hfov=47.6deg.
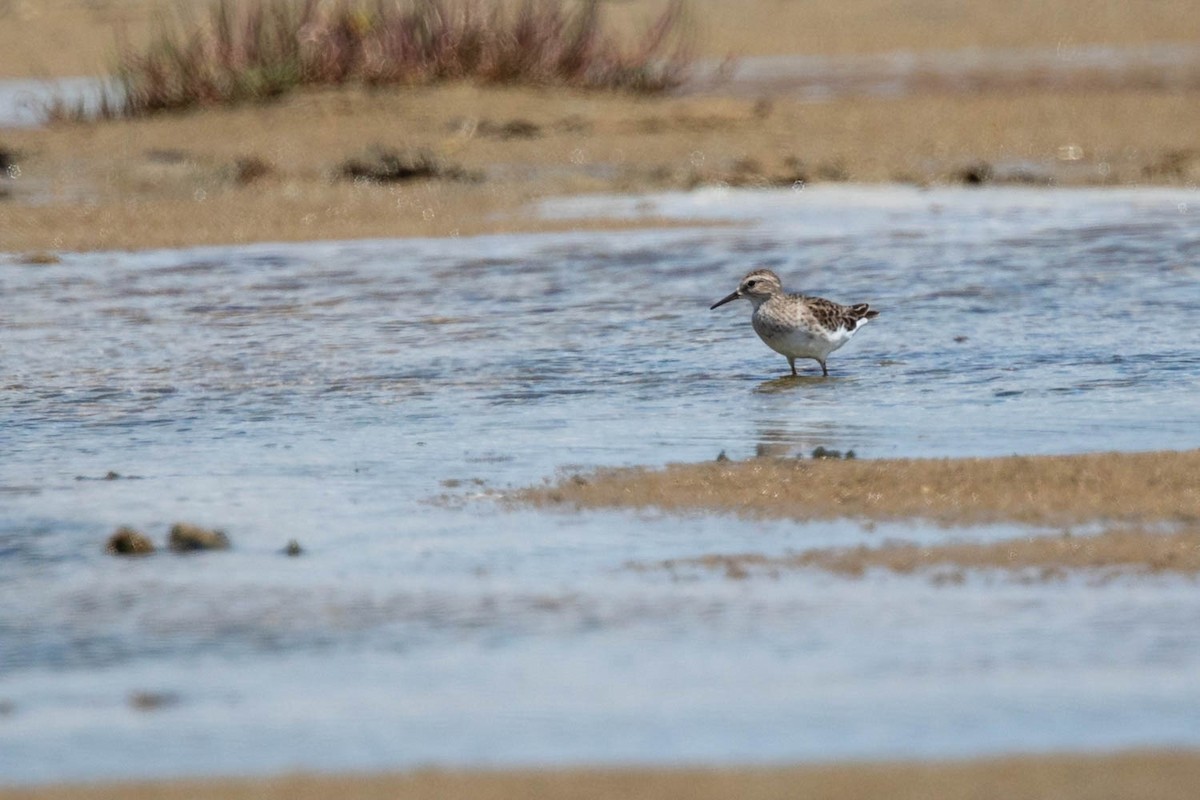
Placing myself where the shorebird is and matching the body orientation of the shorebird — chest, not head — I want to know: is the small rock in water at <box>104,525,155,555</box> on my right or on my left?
on my left

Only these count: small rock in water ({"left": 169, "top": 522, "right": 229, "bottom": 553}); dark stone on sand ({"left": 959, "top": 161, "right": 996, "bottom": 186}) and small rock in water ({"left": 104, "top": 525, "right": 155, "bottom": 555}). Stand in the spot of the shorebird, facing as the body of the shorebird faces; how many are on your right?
1

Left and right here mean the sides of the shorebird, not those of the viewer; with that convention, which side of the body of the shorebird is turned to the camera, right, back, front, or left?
left

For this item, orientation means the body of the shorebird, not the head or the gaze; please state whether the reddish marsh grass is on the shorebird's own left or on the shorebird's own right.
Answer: on the shorebird's own right

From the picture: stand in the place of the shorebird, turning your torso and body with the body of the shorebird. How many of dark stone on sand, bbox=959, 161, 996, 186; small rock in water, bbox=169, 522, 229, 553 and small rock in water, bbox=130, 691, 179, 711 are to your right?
1

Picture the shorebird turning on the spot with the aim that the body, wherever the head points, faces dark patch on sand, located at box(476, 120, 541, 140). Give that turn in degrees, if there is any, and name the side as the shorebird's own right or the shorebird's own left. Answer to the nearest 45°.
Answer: approximately 90° to the shorebird's own right

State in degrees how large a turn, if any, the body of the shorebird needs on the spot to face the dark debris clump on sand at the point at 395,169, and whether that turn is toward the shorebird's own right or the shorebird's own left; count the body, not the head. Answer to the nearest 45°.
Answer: approximately 45° to the shorebird's own right

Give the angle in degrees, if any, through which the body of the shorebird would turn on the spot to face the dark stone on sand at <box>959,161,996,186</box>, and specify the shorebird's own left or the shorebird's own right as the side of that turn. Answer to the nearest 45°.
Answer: approximately 90° to the shorebird's own right

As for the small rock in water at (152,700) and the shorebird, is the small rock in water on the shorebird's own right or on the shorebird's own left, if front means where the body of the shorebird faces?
on the shorebird's own left

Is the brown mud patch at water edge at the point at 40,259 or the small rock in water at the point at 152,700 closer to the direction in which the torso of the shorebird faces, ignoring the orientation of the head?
the brown mud patch at water edge

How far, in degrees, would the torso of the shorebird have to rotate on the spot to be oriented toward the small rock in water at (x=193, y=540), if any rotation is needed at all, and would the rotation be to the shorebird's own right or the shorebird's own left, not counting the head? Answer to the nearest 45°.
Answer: approximately 45° to the shorebird's own left
